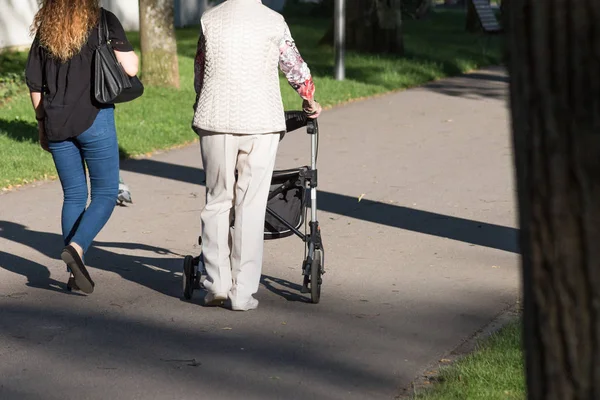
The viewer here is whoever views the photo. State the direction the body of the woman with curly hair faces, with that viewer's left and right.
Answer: facing away from the viewer

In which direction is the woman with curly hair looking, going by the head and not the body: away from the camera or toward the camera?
away from the camera

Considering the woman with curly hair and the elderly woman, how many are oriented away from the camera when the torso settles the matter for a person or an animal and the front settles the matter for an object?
2

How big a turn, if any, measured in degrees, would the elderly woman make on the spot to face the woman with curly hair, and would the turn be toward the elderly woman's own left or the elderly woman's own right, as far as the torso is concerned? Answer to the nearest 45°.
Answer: approximately 45° to the elderly woman's own left

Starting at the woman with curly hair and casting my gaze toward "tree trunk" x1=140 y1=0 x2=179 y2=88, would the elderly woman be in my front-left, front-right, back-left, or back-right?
back-right

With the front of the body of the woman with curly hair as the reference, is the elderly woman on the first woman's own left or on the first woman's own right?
on the first woman's own right

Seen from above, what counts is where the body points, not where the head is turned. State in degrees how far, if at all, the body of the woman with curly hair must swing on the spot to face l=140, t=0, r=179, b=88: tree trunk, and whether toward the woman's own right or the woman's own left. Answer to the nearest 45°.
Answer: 0° — they already face it

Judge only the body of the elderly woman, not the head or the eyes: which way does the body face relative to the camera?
away from the camera

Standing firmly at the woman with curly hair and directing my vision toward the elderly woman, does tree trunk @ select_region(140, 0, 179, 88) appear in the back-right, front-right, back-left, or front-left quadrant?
back-left

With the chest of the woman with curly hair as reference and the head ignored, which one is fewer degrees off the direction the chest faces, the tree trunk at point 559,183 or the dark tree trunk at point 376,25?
the dark tree trunk
